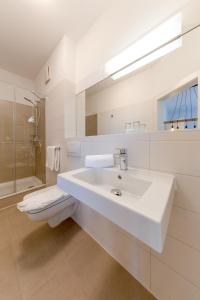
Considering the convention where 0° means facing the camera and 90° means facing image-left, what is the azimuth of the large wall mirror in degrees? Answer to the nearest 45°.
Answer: approximately 45°

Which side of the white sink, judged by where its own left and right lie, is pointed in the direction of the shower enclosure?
right
